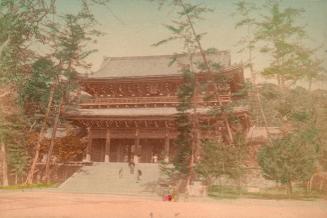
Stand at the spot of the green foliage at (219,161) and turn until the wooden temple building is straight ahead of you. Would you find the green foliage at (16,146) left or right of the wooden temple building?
left

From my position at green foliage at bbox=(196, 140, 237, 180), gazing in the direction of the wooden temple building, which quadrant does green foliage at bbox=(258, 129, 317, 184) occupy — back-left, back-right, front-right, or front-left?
back-right

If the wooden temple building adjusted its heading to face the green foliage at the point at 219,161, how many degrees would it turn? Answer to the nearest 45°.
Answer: approximately 45° to its left

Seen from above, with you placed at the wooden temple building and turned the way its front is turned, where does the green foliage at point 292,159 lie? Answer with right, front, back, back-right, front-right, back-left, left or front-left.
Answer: front-left

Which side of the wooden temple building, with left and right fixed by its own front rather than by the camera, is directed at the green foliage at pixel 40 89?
right

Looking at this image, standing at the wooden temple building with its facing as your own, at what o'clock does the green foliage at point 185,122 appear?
The green foliage is roughly at 11 o'clock from the wooden temple building.

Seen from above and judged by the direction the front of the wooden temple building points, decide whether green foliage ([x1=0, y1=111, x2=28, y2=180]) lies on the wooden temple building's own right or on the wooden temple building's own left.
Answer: on the wooden temple building's own right

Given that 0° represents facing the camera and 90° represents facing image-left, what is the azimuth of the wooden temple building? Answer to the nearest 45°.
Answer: approximately 0°
